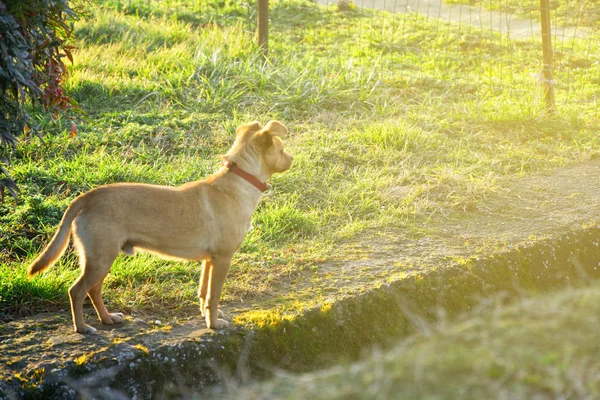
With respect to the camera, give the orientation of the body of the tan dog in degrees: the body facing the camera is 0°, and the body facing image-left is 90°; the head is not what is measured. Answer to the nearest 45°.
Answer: approximately 270°

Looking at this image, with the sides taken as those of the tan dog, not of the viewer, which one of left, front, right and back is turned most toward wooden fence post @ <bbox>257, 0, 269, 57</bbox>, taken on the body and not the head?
left

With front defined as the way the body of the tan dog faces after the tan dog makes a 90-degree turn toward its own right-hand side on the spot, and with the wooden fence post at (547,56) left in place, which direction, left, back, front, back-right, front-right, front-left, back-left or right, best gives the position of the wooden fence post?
back-left

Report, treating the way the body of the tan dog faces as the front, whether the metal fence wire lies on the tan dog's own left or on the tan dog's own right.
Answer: on the tan dog's own left
